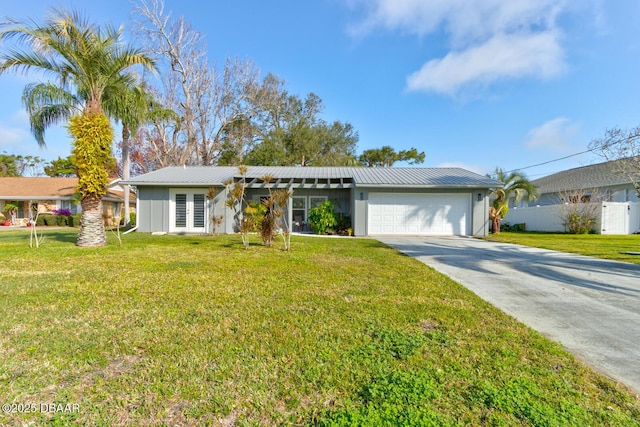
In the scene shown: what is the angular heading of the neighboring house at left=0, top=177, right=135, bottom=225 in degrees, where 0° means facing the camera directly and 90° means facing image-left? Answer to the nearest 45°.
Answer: approximately 0°

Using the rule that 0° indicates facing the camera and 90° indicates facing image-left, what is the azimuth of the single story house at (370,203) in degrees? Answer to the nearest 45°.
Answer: approximately 0°

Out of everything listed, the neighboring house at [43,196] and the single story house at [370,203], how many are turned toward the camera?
2

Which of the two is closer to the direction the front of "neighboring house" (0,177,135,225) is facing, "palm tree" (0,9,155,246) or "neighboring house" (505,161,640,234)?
the palm tree

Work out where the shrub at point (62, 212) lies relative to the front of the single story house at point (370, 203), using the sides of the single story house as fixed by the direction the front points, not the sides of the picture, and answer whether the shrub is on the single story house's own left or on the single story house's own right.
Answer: on the single story house's own right

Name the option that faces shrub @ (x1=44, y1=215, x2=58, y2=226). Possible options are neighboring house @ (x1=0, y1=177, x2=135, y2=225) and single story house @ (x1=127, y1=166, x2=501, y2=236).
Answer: the neighboring house

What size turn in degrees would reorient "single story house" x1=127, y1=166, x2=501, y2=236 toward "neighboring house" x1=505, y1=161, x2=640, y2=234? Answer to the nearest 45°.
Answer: approximately 90° to its left

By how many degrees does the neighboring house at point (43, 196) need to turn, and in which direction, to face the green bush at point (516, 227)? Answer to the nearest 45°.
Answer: approximately 45° to its left
